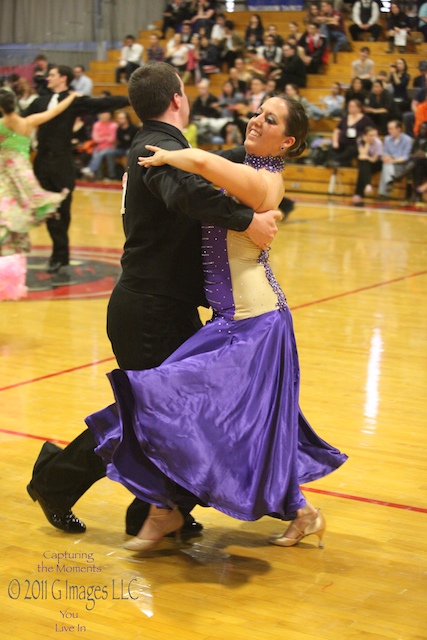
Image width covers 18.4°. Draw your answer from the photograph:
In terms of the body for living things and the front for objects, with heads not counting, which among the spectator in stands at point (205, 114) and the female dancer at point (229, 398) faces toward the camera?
the spectator in stands

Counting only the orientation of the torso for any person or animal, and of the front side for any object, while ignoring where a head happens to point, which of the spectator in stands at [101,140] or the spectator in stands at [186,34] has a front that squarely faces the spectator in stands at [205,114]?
the spectator in stands at [186,34]

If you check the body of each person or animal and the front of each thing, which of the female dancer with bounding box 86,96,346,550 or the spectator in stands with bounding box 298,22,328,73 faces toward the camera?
the spectator in stands

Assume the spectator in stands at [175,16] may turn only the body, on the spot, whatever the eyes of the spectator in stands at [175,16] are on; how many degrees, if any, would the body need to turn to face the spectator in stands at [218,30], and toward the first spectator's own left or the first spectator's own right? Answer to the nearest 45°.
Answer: approximately 90° to the first spectator's own left

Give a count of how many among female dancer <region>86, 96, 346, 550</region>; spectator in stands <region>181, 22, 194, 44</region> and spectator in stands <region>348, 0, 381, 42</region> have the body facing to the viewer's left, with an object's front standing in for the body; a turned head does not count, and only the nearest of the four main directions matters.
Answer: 1

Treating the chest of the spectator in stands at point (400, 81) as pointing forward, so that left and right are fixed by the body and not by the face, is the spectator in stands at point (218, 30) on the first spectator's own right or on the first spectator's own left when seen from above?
on the first spectator's own right

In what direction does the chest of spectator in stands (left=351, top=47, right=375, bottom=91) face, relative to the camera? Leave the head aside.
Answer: toward the camera

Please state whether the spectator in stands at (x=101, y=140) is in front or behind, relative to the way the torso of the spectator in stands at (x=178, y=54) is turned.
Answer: in front

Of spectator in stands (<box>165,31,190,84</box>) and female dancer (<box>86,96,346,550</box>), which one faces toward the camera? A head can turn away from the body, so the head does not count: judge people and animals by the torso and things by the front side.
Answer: the spectator in stands

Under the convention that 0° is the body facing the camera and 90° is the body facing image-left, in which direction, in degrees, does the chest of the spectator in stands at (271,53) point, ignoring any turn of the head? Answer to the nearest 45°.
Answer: approximately 0°

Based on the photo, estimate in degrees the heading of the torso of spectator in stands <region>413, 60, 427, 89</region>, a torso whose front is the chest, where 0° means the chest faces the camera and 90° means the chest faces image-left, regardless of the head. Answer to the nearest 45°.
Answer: approximately 45°

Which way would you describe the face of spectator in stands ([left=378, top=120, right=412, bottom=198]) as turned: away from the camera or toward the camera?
toward the camera

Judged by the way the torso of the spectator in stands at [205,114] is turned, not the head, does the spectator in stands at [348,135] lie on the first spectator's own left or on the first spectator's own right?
on the first spectator's own left

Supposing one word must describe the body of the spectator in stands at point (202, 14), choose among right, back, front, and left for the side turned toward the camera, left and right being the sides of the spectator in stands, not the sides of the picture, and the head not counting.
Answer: front
